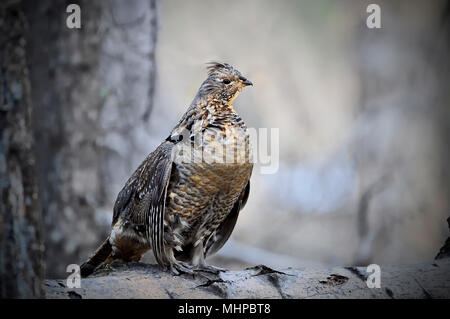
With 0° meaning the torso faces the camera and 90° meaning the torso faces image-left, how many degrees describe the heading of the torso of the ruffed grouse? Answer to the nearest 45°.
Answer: approximately 315°

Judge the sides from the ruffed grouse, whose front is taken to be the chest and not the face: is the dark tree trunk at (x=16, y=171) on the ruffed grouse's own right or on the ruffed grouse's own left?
on the ruffed grouse's own right

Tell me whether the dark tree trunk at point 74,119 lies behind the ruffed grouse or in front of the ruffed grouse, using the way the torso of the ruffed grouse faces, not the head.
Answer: behind
